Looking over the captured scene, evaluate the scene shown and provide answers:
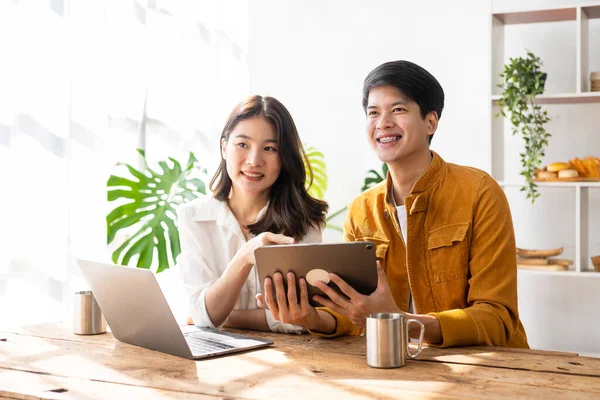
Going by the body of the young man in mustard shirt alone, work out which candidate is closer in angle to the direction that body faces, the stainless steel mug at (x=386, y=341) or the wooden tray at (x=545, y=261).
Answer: the stainless steel mug

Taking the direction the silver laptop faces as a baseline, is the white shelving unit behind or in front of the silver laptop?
in front

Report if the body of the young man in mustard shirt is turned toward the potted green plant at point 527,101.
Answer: no

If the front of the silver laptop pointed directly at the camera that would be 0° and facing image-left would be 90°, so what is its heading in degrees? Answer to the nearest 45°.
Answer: approximately 225°

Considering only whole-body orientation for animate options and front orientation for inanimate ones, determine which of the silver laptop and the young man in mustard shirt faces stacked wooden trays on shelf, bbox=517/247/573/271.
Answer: the silver laptop

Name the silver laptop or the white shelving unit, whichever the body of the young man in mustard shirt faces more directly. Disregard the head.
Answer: the silver laptop

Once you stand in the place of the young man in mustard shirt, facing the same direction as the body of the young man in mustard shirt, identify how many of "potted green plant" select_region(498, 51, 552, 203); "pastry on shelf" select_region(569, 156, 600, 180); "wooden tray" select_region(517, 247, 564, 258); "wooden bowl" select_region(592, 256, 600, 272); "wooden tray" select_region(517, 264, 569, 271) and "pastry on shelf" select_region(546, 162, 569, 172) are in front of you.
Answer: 0

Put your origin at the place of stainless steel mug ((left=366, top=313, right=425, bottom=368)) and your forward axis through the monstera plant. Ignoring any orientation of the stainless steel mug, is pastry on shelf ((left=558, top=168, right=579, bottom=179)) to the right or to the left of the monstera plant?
right

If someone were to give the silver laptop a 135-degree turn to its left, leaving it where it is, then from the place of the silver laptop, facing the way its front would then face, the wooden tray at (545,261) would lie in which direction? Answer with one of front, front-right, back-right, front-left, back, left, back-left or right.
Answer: back-right

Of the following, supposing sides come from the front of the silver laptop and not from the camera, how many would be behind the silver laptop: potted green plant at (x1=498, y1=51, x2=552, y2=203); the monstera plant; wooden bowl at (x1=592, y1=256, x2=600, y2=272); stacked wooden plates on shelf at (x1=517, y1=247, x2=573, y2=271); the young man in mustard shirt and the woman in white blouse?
0

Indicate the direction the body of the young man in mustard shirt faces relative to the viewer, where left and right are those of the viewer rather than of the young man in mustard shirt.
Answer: facing the viewer and to the left of the viewer

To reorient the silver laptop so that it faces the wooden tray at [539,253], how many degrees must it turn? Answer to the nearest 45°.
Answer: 0° — it already faces it

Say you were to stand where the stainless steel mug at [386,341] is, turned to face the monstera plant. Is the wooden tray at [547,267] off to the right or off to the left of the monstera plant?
right

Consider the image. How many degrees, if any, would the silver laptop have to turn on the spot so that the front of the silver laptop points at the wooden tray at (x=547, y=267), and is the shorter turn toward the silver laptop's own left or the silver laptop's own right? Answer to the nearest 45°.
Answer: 0° — it already faces it

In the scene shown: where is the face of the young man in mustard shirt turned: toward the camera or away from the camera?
toward the camera

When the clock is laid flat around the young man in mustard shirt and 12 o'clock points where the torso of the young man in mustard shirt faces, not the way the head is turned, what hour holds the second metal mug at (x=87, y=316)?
The second metal mug is roughly at 1 o'clock from the young man in mustard shirt.

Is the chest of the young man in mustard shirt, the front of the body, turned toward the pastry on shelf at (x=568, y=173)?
no
